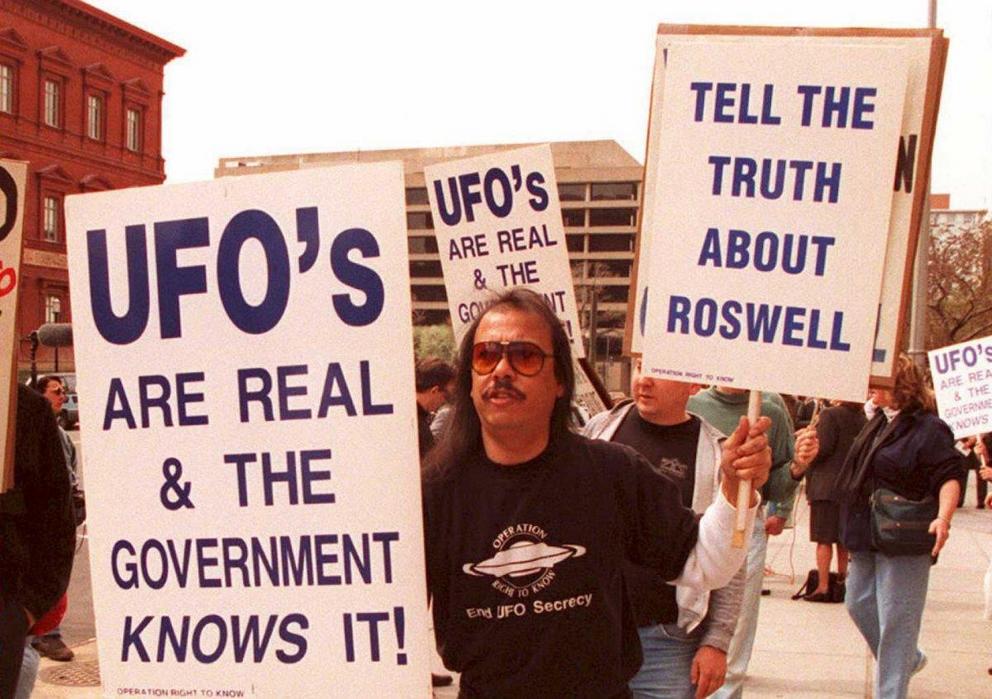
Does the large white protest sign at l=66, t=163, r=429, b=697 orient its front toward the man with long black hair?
no

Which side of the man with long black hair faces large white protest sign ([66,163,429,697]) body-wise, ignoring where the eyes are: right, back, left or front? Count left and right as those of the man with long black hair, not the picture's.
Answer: right

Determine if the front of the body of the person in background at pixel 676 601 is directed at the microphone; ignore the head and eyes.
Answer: no

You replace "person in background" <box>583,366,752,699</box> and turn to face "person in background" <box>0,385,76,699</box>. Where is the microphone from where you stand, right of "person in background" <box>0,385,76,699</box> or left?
right

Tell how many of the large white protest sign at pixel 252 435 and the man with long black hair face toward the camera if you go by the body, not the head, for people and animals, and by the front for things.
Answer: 2

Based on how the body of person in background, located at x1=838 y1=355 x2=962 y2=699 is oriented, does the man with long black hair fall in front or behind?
in front

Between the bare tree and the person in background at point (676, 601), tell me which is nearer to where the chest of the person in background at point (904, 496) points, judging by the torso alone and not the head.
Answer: the person in background

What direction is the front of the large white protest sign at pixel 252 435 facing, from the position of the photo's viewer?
facing the viewer

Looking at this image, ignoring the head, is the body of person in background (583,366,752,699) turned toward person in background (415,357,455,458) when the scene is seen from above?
no

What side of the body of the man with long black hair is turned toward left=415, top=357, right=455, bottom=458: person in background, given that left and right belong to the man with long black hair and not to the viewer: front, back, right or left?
back

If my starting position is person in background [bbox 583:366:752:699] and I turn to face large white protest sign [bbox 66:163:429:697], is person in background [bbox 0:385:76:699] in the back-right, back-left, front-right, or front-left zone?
front-right

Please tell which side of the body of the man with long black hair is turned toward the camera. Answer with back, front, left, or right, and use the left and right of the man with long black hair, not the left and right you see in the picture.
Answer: front

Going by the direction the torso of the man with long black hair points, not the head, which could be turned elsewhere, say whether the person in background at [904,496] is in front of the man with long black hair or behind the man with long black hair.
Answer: behind

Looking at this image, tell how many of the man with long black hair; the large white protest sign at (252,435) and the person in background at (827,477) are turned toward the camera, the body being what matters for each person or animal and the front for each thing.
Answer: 2
